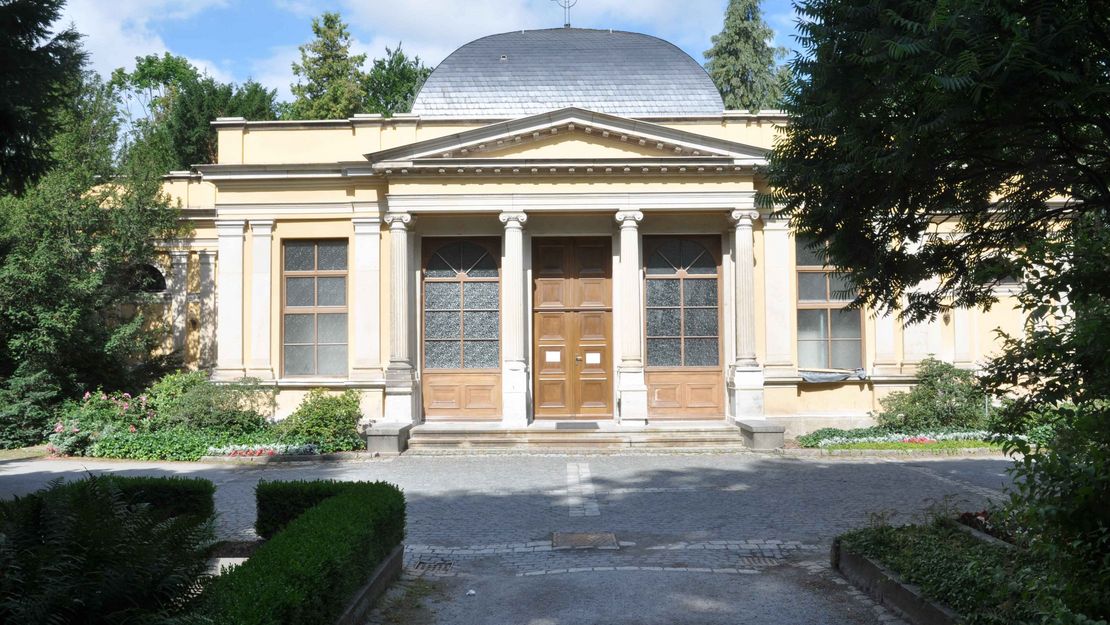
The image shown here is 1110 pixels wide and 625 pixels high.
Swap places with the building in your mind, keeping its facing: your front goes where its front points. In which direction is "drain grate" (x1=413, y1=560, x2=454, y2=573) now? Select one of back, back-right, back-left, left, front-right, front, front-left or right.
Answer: front

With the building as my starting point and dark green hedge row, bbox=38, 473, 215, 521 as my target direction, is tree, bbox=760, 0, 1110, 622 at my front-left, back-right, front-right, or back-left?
front-left

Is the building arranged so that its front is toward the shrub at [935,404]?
no

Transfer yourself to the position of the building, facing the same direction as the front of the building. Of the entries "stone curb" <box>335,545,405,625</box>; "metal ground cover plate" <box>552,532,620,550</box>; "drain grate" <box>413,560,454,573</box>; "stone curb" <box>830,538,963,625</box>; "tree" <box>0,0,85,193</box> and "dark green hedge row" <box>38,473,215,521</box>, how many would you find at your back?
0

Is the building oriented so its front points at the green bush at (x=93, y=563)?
yes

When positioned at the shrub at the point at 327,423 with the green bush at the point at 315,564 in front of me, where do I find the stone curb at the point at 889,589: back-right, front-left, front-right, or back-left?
front-left

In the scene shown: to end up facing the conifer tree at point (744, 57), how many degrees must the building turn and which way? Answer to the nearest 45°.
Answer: approximately 180°

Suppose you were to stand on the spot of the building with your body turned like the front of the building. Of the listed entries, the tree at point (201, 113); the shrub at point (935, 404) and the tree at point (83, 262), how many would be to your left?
1

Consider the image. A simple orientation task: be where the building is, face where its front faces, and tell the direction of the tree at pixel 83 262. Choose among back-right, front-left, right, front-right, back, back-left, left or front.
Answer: right

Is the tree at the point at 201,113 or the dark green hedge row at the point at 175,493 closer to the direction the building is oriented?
the dark green hedge row

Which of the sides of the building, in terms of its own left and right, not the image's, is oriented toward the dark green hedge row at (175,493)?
front

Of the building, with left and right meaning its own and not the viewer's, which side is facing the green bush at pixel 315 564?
front

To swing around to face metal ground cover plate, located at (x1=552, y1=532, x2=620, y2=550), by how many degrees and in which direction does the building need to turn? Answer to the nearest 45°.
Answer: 0° — it already faces it

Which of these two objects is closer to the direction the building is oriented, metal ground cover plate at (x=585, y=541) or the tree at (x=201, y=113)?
the metal ground cover plate

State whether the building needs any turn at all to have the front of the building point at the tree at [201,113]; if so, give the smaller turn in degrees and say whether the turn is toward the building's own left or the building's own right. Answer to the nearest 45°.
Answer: approximately 135° to the building's own right

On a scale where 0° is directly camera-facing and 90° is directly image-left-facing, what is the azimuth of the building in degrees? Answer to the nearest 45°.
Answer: approximately 0°
